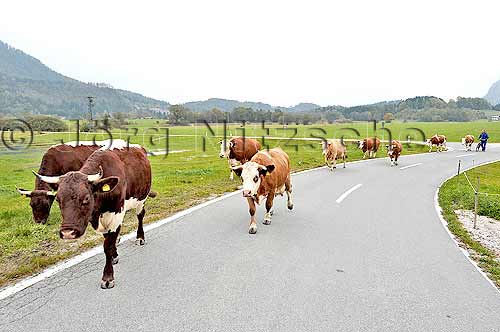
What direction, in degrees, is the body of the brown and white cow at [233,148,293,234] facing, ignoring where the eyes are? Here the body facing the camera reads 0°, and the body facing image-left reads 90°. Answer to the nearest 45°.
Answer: approximately 45°

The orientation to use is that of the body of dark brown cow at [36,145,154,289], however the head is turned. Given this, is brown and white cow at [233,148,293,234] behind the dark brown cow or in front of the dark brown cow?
behind

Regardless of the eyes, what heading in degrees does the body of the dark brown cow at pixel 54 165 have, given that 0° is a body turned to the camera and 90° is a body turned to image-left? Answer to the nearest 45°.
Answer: approximately 45°

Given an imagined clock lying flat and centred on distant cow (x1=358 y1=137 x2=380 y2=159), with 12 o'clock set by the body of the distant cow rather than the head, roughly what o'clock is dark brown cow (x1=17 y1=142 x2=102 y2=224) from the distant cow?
The dark brown cow is roughly at 11 o'clock from the distant cow.

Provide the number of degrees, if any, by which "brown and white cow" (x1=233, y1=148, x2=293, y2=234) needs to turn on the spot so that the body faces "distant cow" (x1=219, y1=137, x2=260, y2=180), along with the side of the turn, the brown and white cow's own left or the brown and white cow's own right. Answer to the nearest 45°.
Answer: approximately 135° to the brown and white cow's own right

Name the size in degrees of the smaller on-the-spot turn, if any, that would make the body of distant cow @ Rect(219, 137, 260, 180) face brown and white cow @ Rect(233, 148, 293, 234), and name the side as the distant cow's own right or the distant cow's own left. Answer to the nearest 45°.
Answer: approximately 45° to the distant cow's own left

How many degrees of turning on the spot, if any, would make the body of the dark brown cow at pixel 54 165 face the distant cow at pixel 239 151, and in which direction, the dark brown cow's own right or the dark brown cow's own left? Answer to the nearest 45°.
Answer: approximately 180°

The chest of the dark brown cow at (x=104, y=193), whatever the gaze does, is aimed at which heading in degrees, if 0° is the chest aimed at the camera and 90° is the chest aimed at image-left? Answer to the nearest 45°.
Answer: approximately 45°

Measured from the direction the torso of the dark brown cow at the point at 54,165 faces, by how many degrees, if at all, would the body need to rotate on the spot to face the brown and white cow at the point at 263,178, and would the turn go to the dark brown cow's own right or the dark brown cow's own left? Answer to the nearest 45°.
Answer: approximately 90° to the dark brown cow's own left

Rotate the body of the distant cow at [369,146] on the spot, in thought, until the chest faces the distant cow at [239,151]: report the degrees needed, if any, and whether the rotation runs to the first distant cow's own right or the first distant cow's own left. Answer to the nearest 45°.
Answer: approximately 45° to the first distant cow's own left

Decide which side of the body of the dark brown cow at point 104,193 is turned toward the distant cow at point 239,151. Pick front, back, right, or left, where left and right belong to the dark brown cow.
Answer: back
